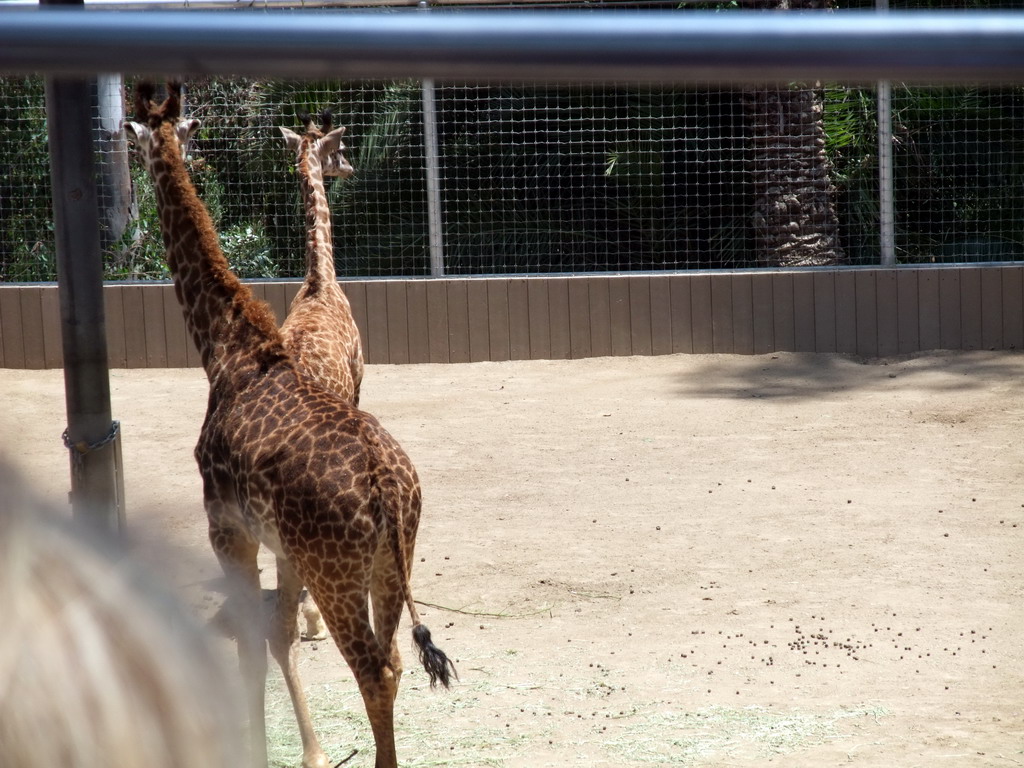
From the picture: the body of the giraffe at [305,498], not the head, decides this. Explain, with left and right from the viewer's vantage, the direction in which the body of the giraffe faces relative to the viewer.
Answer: facing away from the viewer and to the left of the viewer

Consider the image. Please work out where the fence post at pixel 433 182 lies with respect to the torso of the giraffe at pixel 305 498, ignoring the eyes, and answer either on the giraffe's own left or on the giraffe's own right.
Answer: on the giraffe's own right

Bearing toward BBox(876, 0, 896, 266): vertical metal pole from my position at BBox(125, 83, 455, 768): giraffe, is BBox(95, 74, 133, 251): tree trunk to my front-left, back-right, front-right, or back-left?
front-left

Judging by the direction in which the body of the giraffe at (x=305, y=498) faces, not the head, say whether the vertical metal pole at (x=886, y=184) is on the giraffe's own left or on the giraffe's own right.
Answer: on the giraffe's own right

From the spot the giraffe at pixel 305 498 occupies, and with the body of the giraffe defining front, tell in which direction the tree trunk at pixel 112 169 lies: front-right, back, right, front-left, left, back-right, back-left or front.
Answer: front-right
